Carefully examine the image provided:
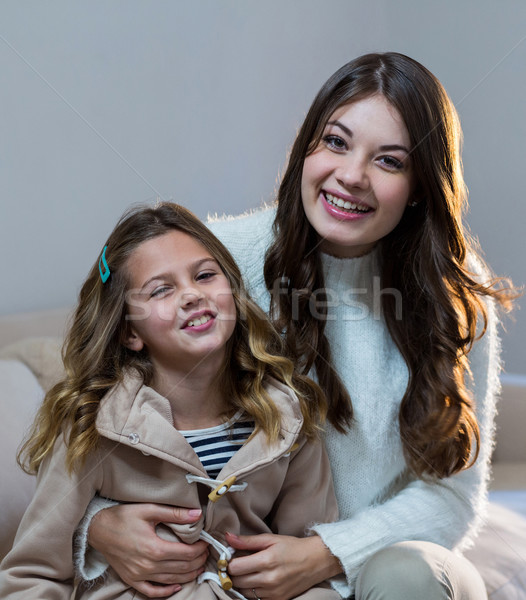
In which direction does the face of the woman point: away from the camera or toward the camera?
toward the camera

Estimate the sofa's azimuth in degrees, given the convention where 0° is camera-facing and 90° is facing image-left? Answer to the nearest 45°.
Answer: approximately 0°

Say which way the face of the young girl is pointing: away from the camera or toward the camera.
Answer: toward the camera

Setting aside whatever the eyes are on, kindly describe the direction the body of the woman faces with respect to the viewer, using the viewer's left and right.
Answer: facing the viewer and to the left of the viewer
